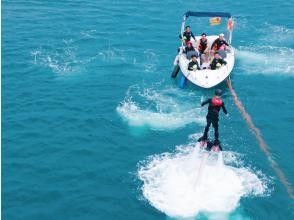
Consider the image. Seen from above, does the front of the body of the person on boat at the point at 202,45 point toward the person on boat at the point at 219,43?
no

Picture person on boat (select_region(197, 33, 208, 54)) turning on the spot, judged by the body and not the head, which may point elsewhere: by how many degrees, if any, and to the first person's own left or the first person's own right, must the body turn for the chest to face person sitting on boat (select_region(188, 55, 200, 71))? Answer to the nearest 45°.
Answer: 0° — they already face them

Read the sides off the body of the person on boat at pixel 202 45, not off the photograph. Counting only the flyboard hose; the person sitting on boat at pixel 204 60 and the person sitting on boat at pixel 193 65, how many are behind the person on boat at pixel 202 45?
0

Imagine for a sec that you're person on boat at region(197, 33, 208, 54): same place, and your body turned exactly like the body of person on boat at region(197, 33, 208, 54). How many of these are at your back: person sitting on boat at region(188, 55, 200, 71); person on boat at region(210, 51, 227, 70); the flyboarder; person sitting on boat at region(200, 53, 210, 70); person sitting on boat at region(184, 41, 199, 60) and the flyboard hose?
0

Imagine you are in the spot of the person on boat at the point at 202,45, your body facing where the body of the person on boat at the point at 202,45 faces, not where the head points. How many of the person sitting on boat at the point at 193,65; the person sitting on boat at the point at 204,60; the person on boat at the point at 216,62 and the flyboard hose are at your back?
0

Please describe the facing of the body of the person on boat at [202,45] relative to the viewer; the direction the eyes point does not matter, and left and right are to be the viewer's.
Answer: facing the viewer

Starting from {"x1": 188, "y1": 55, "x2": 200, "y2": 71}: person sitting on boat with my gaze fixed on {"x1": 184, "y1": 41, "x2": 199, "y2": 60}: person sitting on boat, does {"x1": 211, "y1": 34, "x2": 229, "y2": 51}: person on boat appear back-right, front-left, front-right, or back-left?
front-right

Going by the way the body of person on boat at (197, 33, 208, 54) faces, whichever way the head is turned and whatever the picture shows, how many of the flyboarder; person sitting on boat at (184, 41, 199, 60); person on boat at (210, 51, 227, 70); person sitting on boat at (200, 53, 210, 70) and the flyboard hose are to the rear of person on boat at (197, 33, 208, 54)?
0

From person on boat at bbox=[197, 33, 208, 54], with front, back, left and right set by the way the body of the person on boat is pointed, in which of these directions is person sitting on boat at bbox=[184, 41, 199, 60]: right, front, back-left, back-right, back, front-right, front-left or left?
front-right

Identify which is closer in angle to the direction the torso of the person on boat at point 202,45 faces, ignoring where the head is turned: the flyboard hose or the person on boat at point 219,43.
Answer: the flyboard hose

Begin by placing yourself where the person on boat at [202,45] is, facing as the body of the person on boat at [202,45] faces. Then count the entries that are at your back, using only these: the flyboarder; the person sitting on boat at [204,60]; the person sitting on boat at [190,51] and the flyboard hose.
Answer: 0

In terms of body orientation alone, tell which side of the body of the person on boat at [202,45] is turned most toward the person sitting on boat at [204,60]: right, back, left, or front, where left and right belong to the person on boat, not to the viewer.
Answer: front

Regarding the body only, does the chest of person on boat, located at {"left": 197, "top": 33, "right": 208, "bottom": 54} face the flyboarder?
yes

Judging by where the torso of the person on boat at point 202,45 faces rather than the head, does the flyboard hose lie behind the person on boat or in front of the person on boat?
in front

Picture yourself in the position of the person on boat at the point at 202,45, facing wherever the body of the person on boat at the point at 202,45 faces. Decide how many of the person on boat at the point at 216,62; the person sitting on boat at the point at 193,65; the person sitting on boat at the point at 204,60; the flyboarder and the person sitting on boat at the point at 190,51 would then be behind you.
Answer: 0

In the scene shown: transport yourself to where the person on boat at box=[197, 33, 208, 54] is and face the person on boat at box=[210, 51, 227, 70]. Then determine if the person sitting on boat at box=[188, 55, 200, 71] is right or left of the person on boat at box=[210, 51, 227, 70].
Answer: right

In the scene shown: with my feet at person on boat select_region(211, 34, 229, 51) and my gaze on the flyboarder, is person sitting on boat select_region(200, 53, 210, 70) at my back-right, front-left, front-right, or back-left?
front-right
